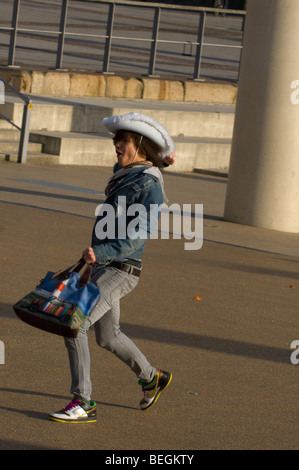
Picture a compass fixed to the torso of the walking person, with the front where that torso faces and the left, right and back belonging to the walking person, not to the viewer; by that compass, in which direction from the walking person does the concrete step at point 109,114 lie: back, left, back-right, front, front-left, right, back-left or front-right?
right

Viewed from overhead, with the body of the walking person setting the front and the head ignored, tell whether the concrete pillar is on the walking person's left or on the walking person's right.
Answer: on the walking person's right

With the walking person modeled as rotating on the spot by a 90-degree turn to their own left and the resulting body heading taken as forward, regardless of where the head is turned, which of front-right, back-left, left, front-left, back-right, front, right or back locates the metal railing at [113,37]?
back

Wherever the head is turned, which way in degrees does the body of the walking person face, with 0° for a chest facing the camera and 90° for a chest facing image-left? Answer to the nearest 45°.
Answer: approximately 90°

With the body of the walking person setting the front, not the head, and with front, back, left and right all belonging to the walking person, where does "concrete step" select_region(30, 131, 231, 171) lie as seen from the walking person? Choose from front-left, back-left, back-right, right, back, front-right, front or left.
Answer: right

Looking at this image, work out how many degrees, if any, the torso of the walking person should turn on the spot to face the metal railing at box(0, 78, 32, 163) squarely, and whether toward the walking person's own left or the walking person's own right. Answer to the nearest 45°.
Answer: approximately 90° to the walking person's own right

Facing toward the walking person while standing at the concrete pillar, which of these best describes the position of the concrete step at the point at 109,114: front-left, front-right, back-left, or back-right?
back-right
